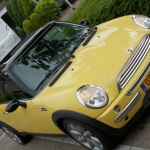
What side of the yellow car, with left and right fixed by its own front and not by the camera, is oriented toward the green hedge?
left

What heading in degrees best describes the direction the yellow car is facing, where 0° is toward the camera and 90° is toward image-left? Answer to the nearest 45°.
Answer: approximately 315°

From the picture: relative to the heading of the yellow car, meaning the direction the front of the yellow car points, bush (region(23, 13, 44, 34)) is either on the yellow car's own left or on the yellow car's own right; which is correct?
on the yellow car's own left

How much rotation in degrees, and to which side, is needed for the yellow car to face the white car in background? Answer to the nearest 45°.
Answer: approximately 135° to its left

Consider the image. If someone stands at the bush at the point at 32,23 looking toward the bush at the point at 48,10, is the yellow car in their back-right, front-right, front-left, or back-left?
back-right

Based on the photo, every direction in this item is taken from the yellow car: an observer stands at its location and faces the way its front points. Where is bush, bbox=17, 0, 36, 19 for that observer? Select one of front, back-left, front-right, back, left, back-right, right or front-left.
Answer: back-left

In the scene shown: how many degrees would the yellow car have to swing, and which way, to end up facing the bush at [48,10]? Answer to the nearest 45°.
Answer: approximately 135° to its left
